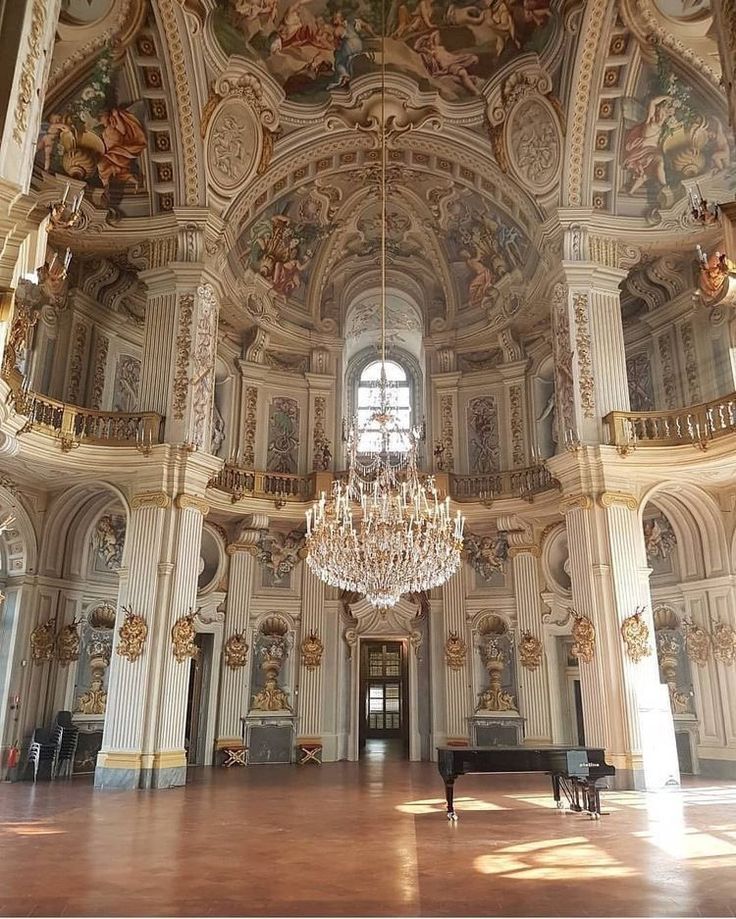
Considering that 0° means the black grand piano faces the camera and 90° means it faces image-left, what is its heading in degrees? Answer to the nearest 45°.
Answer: approximately 270°
